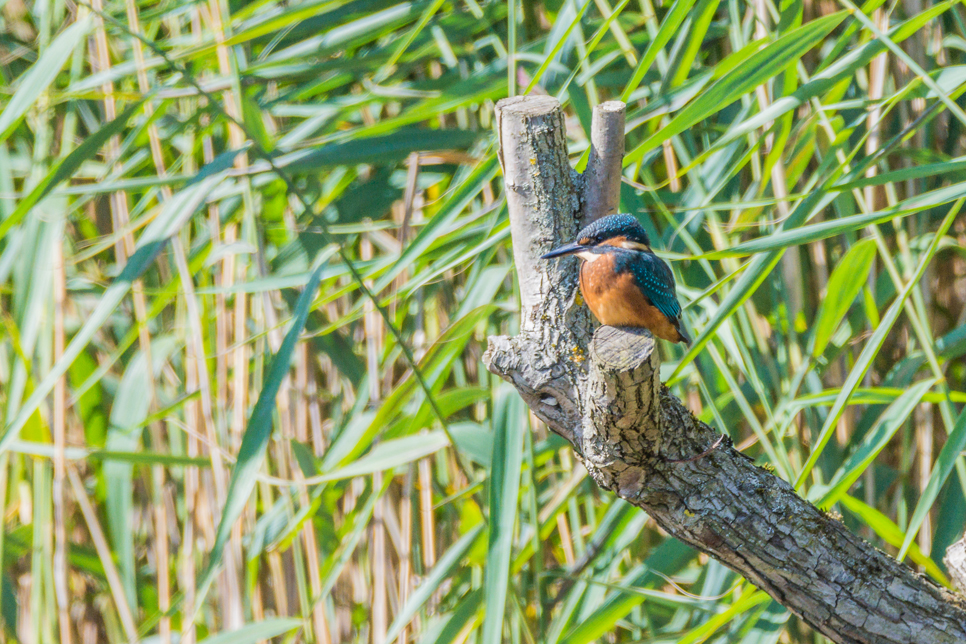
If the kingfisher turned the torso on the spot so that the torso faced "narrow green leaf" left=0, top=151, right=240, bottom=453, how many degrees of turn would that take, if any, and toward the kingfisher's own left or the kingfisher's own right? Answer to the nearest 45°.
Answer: approximately 45° to the kingfisher's own right

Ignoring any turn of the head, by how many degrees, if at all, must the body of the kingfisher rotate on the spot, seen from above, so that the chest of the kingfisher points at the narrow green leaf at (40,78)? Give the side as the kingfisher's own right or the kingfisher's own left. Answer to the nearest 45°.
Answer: approximately 45° to the kingfisher's own right

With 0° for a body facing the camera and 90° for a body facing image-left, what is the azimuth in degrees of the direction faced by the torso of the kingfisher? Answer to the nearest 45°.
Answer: approximately 45°
